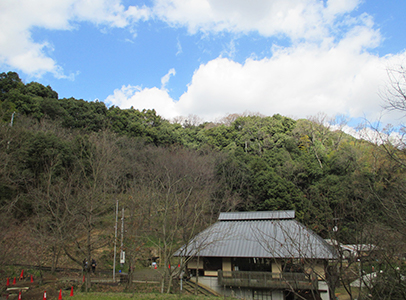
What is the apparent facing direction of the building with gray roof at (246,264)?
toward the camera
